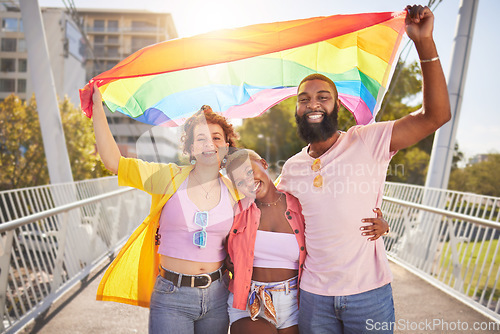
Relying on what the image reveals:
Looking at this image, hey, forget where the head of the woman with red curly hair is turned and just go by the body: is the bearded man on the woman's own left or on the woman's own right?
on the woman's own left

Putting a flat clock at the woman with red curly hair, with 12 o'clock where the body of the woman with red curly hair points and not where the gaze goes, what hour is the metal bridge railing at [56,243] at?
The metal bridge railing is roughly at 5 o'clock from the woman with red curly hair.

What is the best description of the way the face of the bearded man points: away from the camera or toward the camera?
toward the camera

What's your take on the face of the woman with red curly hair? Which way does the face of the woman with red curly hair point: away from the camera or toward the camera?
toward the camera

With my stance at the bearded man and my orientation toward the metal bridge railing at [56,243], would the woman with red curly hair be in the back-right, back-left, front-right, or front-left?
front-left

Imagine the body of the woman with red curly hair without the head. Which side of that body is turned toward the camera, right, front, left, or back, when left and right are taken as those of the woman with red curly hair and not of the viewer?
front
